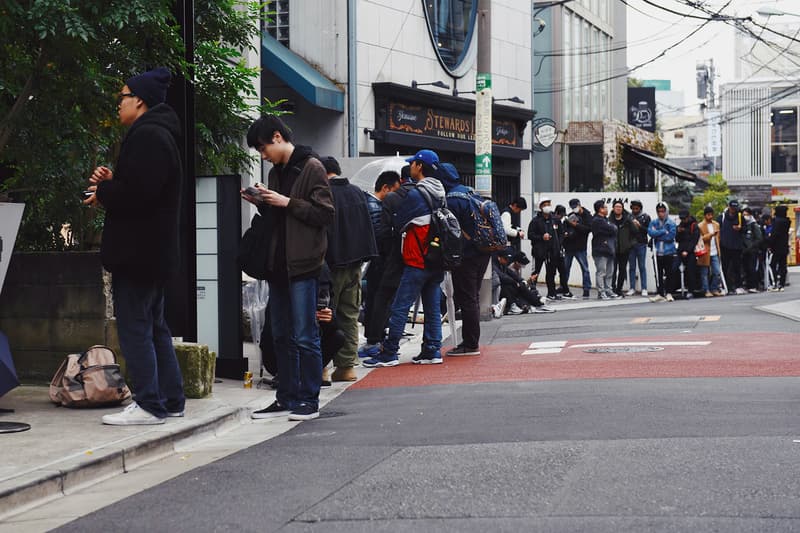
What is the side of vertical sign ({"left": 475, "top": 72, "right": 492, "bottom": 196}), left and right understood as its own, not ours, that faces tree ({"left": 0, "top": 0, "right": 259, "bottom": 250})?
front

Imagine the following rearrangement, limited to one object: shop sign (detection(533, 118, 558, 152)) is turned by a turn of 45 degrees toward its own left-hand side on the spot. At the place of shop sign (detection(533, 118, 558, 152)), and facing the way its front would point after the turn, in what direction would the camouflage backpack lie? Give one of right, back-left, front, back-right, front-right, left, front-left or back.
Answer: front-right

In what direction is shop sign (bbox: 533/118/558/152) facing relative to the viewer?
toward the camera

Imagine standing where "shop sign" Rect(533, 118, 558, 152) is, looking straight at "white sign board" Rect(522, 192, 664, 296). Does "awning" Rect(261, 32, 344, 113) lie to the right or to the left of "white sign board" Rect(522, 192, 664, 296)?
right

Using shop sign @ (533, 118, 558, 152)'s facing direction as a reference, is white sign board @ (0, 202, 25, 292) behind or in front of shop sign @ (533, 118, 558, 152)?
in front

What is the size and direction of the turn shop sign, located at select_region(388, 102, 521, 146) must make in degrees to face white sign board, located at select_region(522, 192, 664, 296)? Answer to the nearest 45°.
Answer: approximately 45° to its left

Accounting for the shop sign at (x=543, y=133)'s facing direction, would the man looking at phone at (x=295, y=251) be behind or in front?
in front

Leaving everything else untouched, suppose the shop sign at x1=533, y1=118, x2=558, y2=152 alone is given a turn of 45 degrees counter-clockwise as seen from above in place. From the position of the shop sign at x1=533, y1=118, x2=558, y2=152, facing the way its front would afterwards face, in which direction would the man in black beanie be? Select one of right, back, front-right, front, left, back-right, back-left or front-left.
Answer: front-right
